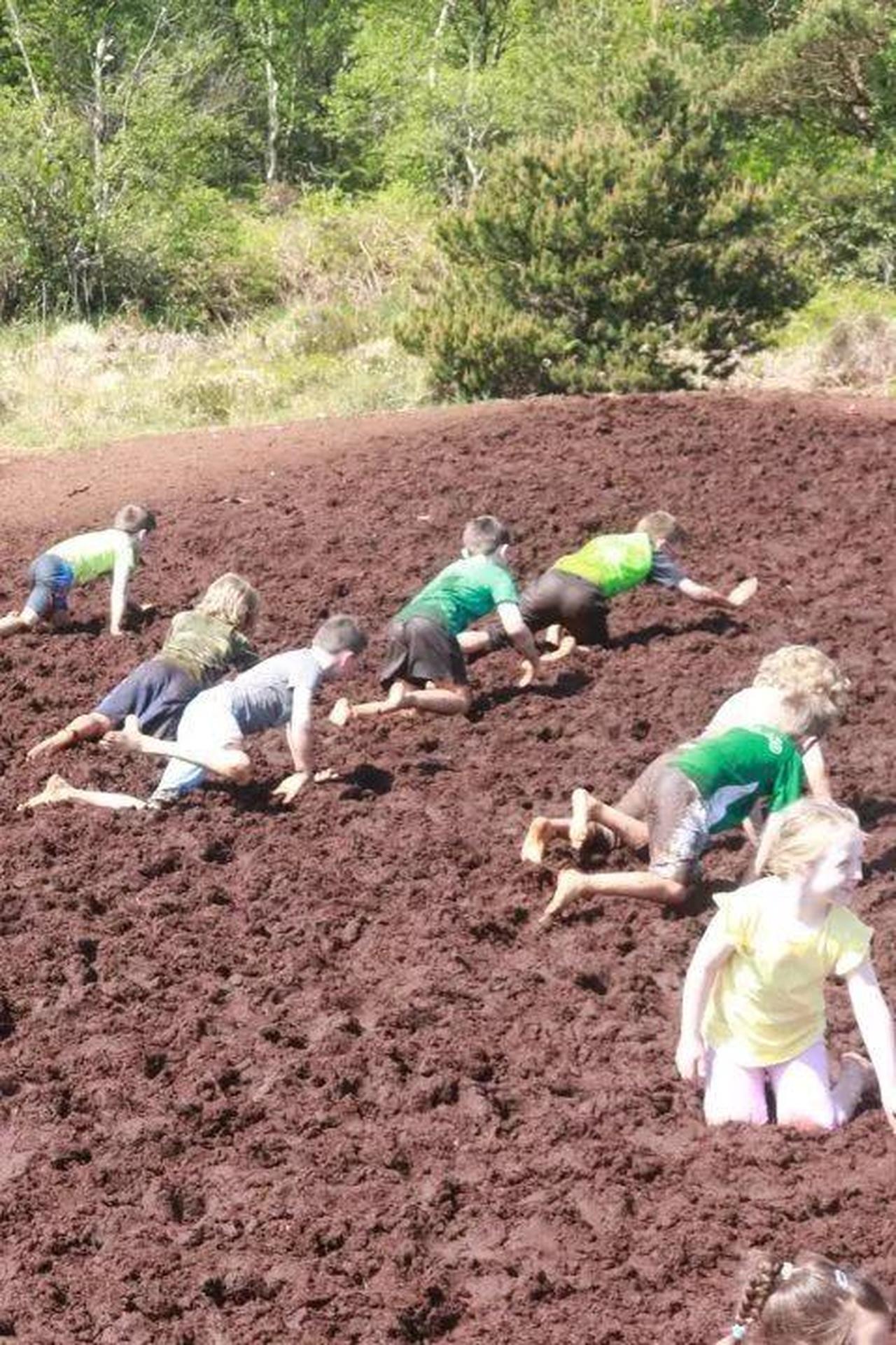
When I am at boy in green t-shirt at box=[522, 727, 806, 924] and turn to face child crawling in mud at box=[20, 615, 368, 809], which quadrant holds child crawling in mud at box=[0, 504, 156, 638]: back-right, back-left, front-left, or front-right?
front-right

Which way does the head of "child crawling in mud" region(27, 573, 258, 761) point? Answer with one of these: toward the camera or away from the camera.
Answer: away from the camera

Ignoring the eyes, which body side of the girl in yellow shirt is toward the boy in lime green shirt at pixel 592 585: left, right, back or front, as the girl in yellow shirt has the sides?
back

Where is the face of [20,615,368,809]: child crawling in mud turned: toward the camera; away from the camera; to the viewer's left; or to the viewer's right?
to the viewer's right

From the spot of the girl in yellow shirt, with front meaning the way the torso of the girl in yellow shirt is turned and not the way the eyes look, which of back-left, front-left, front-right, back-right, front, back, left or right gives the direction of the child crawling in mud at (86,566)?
back-right

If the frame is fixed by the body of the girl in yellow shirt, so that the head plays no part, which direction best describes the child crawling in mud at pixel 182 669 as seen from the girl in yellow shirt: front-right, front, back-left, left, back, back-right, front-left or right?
back-right

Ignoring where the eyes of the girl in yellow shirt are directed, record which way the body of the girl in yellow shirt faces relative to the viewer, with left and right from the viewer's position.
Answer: facing the viewer

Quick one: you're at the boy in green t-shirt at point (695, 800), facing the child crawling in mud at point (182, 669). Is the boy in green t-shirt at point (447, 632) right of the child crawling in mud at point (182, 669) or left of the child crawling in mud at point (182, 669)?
right

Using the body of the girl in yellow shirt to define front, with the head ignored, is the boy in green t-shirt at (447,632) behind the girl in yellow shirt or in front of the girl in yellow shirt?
behind

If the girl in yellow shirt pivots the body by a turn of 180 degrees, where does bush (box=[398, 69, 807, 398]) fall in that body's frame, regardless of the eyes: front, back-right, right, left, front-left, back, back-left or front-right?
front
